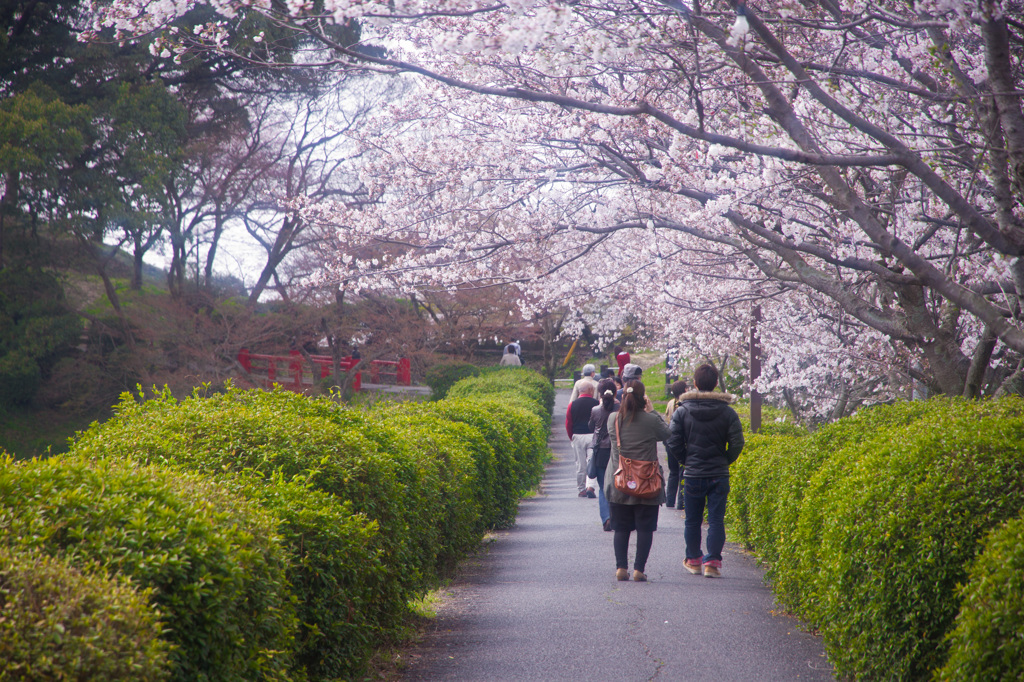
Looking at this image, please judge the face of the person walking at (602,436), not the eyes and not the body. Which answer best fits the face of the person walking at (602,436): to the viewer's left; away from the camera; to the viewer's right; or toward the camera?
away from the camera

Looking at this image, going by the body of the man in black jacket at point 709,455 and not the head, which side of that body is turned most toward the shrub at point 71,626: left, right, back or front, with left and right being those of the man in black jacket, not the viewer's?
back

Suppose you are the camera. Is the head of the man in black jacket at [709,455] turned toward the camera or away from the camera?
away from the camera

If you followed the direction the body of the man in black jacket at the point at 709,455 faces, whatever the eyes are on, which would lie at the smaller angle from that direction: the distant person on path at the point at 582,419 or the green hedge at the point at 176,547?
the distant person on path

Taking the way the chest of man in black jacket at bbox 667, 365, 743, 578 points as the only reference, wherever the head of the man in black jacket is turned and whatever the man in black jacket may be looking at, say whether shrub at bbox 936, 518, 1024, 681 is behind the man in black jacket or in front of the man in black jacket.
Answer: behind

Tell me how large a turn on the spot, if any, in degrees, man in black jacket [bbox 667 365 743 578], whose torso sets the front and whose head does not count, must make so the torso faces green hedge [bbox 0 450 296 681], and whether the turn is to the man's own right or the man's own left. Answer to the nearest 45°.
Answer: approximately 180°

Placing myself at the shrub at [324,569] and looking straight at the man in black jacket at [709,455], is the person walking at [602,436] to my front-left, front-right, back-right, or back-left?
front-left

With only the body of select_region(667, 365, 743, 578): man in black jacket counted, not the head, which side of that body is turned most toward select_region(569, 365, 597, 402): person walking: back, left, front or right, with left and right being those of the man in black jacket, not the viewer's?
front

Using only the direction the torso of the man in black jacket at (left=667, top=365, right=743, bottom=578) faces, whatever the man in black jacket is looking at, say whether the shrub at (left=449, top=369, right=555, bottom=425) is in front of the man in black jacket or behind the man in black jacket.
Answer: in front

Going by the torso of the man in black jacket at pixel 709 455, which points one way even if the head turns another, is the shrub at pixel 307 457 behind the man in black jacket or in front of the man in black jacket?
behind

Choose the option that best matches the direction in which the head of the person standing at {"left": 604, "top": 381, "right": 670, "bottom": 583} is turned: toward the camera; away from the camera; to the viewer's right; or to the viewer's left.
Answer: away from the camera

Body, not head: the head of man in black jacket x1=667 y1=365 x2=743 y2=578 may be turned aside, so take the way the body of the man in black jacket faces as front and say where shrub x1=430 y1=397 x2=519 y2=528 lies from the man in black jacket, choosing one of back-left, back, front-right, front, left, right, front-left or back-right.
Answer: front-left

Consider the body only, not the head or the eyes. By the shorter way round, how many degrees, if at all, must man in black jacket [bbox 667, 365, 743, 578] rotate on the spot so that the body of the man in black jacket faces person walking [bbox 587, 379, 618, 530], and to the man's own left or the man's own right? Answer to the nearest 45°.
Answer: approximately 45° to the man's own left

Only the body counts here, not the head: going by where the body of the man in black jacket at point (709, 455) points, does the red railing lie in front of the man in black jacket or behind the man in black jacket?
in front

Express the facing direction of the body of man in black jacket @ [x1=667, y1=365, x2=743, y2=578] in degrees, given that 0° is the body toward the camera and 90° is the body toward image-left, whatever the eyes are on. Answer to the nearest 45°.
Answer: approximately 180°
